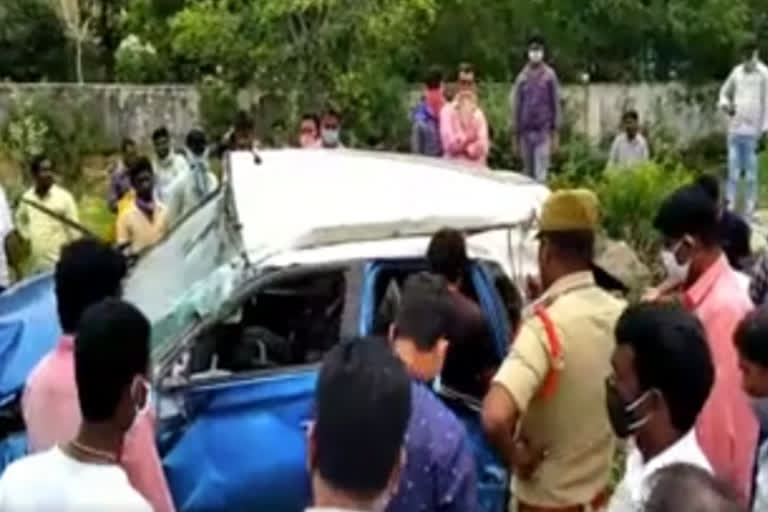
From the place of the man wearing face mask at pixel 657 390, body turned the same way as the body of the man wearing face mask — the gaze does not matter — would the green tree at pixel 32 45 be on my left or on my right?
on my right

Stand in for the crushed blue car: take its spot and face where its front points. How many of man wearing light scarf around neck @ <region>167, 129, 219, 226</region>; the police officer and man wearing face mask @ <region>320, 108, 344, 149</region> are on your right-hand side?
2

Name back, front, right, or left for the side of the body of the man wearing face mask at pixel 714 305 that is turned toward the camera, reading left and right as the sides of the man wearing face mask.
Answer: left

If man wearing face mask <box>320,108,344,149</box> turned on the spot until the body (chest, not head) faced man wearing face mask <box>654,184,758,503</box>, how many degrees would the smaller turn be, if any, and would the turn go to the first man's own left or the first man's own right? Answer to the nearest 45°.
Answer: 0° — they already face them

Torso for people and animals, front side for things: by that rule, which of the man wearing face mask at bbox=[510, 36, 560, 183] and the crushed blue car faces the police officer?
the man wearing face mask

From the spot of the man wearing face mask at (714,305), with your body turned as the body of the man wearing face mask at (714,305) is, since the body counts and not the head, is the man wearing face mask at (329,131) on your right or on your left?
on your right

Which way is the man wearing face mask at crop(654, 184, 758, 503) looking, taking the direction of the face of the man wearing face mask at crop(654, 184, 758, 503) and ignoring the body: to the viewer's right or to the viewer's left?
to the viewer's left

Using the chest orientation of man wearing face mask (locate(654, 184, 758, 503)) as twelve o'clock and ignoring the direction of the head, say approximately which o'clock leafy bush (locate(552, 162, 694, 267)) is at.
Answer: The leafy bush is roughly at 3 o'clock from the man wearing face mask.

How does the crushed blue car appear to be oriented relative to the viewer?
to the viewer's left

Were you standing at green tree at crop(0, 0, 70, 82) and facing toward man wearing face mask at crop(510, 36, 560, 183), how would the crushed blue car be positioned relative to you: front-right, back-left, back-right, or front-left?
front-right

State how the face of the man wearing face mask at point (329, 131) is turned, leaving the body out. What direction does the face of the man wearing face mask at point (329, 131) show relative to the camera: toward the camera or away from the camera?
toward the camera

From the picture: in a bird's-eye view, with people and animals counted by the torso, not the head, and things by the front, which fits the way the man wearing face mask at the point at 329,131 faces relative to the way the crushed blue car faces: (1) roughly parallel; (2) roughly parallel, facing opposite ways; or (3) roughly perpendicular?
roughly perpendicular

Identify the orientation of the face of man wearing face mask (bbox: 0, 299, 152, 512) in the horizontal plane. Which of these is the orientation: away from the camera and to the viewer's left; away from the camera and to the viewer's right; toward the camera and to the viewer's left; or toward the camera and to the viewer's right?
away from the camera and to the viewer's right

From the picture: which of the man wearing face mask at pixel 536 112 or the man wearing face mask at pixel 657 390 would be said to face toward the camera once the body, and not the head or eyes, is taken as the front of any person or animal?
the man wearing face mask at pixel 536 112

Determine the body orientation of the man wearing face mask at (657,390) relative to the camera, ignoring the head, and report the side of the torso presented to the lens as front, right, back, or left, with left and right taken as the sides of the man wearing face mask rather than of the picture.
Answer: left

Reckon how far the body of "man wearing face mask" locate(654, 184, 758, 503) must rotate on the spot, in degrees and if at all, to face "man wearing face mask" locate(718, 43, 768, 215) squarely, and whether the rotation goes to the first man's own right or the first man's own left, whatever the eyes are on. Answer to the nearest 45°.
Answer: approximately 90° to the first man's own right

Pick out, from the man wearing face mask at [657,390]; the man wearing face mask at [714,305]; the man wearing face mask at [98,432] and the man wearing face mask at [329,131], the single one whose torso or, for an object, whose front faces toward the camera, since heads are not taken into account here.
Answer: the man wearing face mask at [329,131]

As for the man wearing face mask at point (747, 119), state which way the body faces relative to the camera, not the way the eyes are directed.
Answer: toward the camera

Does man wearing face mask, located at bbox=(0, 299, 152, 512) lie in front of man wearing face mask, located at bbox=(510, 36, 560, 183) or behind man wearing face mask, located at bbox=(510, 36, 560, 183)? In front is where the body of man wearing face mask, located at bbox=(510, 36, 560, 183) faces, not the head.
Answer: in front

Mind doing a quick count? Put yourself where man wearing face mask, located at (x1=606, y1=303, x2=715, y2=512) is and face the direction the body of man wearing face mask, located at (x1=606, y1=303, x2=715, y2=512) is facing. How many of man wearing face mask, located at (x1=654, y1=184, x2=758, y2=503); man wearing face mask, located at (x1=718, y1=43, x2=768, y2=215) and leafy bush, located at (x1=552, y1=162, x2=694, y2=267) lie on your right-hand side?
3
